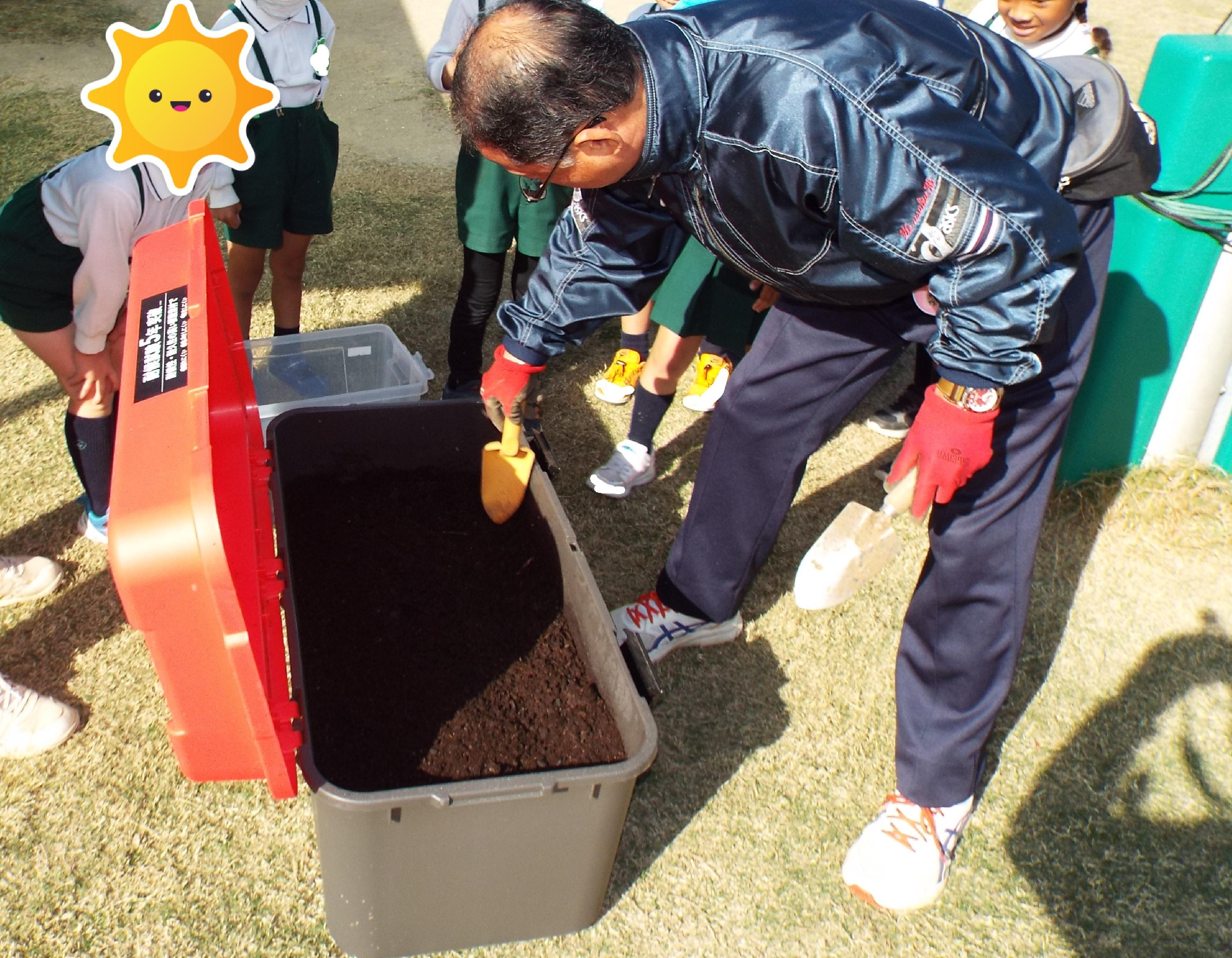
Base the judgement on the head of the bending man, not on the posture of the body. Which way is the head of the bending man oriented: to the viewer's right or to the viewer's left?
to the viewer's left

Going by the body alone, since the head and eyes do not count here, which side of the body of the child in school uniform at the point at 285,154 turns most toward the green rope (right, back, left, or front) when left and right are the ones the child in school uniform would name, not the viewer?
left

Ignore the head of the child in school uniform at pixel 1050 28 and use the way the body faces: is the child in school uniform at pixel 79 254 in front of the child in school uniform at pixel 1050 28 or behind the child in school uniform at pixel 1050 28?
in front

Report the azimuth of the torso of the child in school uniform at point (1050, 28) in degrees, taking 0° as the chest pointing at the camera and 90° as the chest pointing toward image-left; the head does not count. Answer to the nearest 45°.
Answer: approximately 45°

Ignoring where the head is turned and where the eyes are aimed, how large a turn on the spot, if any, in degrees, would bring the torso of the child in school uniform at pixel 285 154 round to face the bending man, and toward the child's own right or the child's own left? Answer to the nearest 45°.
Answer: approximately 45° to the child's own left

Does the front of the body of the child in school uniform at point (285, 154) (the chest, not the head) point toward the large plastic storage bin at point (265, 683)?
yes
